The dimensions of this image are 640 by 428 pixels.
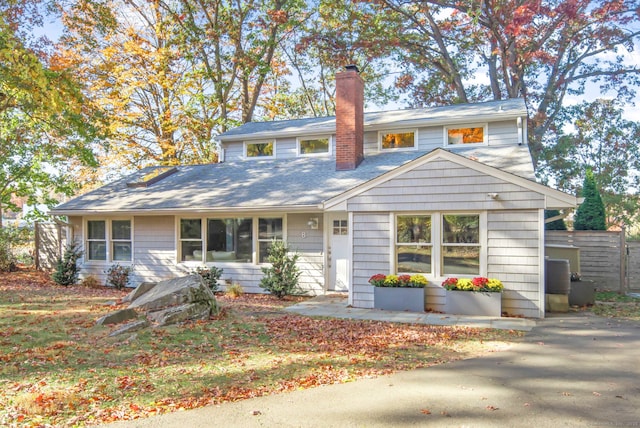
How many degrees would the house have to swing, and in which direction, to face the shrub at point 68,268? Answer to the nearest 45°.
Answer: approximately 90° to its right

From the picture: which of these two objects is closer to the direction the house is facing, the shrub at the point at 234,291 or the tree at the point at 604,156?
the shrub

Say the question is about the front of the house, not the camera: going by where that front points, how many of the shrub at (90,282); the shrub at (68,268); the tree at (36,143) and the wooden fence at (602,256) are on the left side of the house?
1

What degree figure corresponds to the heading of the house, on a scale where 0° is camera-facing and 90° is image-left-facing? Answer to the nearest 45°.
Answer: approximately 0°

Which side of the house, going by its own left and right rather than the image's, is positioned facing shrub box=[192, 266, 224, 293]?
front

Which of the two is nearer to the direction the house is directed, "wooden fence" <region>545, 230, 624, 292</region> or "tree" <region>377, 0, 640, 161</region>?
the wooden fence

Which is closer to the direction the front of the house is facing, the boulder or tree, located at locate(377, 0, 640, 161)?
the boulder

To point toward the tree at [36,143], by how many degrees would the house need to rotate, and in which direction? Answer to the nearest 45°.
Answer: approximately 135° to its right

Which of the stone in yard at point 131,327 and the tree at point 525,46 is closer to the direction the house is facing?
the stone in yard
